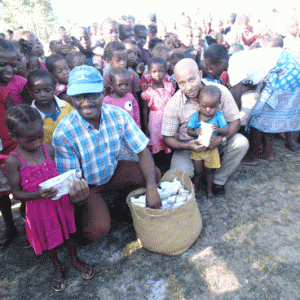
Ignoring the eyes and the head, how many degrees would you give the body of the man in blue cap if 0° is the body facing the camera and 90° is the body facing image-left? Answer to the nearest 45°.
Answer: approximately 0°

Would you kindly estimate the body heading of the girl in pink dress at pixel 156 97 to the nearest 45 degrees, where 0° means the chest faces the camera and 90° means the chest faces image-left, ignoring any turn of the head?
approximately 0°

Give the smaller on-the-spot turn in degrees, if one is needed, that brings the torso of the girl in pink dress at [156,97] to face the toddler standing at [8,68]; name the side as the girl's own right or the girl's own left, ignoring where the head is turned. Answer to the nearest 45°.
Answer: approximately 45° to the girl's own right

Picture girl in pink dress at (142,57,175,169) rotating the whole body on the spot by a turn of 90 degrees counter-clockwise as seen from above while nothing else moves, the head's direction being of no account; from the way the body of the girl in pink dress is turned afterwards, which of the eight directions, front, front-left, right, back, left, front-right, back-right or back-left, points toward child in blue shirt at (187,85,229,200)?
front-right
